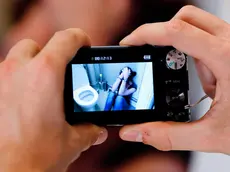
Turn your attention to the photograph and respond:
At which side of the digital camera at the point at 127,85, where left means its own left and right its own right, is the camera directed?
back
